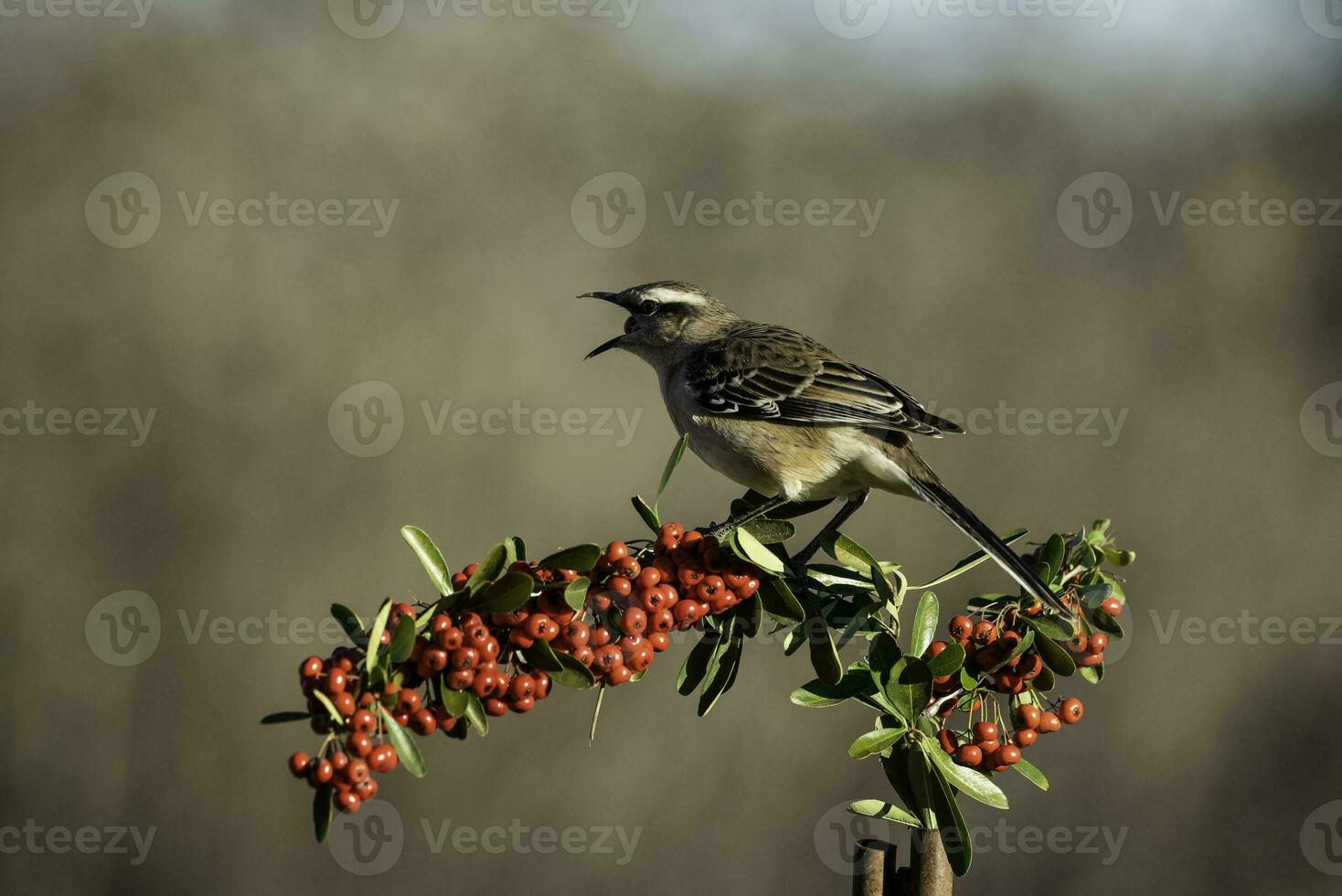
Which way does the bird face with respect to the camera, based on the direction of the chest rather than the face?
to the viewer's left
